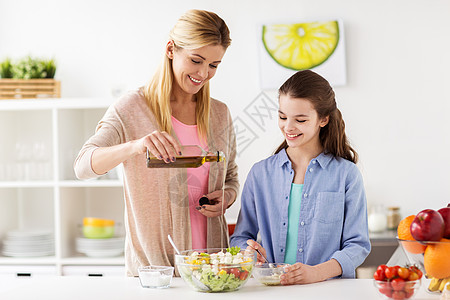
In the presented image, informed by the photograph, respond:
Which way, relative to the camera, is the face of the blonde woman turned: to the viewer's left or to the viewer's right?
to the viewer's right

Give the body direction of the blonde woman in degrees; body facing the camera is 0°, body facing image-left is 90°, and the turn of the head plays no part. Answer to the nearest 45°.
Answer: approximately 315°

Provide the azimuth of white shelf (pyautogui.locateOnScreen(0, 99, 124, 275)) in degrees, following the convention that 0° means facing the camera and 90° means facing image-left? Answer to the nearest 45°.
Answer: approximately 0°

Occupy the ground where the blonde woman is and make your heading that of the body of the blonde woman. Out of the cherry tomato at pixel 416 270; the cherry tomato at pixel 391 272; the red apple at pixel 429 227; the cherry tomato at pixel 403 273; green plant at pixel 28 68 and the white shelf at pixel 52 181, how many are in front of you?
4

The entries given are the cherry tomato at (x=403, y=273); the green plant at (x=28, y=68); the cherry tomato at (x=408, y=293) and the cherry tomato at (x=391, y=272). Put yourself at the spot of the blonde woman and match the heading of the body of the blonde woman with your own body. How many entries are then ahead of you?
3

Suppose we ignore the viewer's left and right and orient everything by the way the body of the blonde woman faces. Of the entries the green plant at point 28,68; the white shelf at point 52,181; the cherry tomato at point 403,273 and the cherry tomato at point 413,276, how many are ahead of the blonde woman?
2

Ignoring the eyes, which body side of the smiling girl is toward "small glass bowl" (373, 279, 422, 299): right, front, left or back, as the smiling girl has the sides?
left
